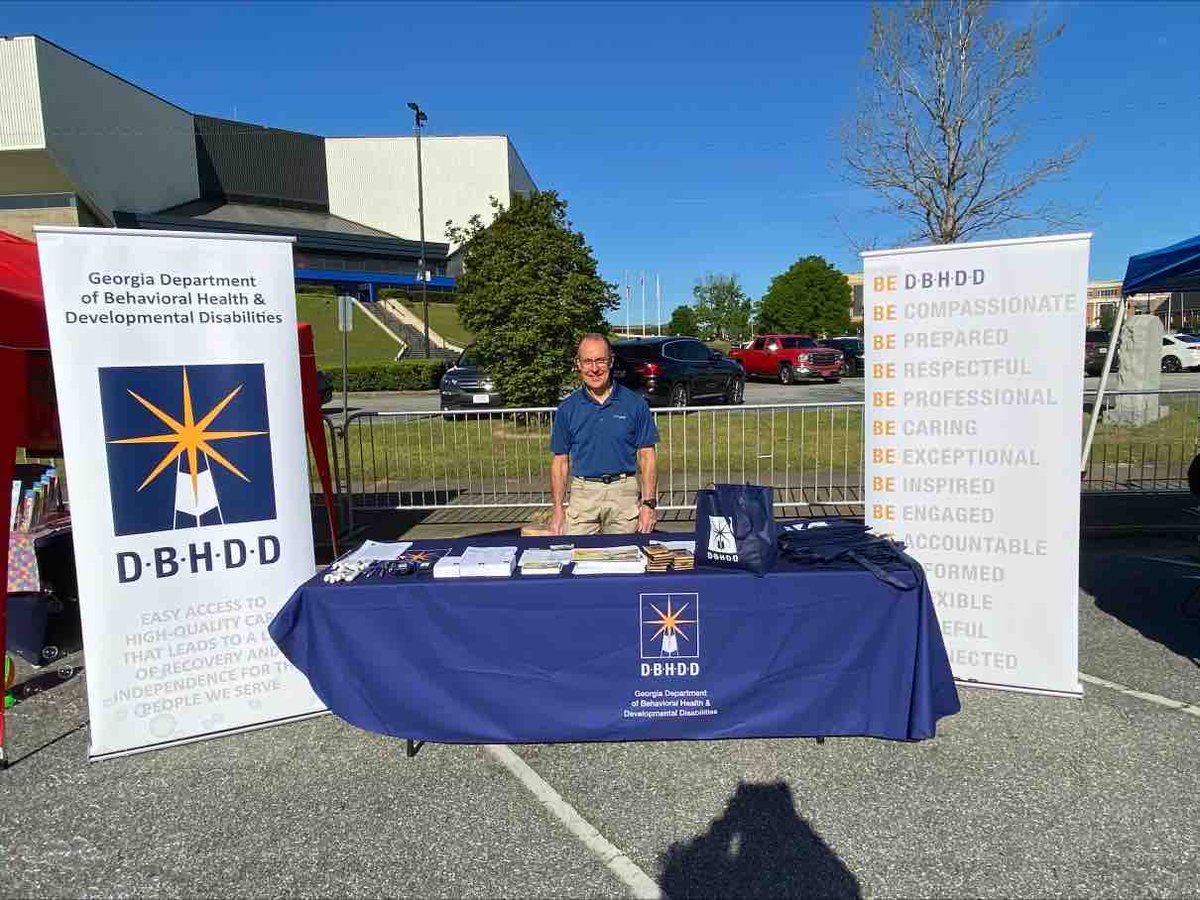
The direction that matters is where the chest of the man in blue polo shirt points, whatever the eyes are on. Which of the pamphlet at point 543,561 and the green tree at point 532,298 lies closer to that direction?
the pamphlet

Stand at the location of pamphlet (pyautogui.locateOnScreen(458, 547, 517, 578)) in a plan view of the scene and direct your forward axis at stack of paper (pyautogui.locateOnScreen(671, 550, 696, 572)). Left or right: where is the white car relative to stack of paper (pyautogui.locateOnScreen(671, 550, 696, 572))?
left

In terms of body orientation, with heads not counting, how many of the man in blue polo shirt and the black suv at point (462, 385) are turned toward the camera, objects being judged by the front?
2

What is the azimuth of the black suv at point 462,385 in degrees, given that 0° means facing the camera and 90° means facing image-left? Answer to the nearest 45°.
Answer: approximately 0°

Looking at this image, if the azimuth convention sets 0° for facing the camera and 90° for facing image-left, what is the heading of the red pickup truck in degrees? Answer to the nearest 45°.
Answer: approximately 315°

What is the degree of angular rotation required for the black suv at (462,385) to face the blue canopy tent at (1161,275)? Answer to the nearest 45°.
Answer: approximately 45° to its left

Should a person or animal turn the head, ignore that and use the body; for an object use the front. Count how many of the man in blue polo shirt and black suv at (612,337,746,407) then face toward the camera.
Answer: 1

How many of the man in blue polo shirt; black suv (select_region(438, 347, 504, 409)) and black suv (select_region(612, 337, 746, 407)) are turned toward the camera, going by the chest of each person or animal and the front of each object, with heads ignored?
2

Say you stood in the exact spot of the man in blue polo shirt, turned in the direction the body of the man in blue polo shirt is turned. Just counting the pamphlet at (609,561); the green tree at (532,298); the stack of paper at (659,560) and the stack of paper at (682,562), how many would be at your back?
1

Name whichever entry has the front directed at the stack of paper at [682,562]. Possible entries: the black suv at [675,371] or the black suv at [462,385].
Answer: the black suv at [462,385]

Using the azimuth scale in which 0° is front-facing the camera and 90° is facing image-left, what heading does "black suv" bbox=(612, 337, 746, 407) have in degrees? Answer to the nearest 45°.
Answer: approximately 225°
